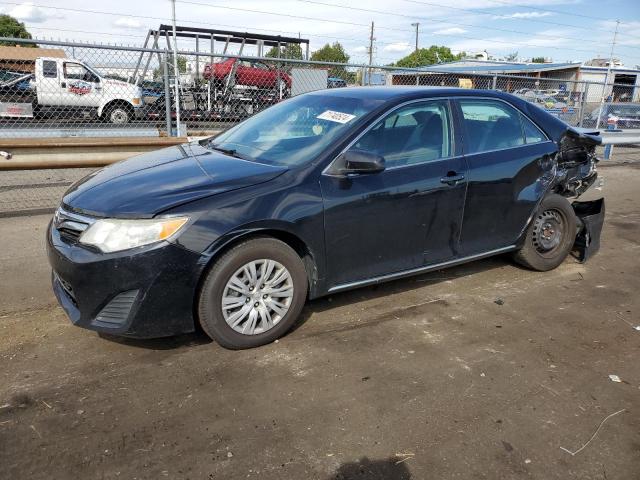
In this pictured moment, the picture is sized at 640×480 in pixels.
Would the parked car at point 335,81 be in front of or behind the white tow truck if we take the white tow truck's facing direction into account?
in front

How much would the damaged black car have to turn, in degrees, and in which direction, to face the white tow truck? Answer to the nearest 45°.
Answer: approximately 90° to its right

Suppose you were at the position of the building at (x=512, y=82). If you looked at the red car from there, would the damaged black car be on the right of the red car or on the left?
left

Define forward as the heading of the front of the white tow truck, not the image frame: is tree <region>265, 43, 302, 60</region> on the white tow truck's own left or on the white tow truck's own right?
on the white tow truck's own left

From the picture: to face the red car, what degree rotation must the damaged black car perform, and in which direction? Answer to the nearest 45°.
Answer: approximately 135° to its right

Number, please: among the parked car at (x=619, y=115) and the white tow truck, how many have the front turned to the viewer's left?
1

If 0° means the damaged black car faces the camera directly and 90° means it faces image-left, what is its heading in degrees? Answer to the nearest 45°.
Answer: approximately 45°

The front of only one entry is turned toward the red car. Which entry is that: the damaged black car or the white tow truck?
the white tow truck

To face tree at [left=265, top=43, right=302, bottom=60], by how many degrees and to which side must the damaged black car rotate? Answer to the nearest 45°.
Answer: approximately 135° to its right

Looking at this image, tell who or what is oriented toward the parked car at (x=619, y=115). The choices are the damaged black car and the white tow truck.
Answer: the white tow truck

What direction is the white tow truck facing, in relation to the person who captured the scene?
facing to the right of the viewer

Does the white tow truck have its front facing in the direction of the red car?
yes

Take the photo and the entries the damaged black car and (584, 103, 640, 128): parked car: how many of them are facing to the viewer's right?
0

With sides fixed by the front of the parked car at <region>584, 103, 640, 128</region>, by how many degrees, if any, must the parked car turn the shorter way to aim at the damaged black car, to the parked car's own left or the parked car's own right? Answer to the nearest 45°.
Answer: approximately 90° to the parked car's own left

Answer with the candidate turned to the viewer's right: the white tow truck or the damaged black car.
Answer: the white tow truck

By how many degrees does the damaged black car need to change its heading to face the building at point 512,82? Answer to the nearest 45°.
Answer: approximately 180°
